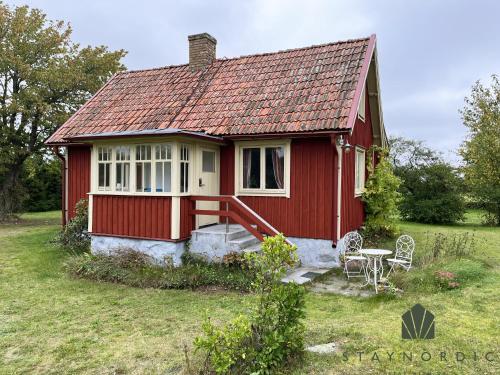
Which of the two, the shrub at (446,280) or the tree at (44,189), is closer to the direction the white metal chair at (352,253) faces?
the shrub

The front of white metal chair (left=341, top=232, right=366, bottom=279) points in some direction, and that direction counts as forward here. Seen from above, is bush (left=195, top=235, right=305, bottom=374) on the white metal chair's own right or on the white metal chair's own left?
on the white metal chair's own right

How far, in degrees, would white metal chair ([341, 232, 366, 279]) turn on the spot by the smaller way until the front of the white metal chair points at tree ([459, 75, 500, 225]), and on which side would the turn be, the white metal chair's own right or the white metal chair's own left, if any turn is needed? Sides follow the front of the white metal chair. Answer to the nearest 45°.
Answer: approximately 90° to the white metal chair's own left

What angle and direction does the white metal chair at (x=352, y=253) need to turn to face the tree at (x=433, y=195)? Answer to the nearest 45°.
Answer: approximately 135° to its left

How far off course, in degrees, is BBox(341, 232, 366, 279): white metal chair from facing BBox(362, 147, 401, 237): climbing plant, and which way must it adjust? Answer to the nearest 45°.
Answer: approximately 135° to its left

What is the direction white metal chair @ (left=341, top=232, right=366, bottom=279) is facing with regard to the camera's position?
facing the viewer and to the right of the viewer

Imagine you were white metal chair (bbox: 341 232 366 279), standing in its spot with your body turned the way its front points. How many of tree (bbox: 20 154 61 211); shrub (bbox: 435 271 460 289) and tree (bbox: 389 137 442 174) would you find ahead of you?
1

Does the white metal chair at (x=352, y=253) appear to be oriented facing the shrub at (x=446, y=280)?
yes

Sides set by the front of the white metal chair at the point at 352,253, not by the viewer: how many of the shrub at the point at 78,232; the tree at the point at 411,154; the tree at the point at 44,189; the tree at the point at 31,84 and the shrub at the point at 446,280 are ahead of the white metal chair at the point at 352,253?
1

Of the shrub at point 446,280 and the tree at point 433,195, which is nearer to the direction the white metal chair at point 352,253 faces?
the shrub
